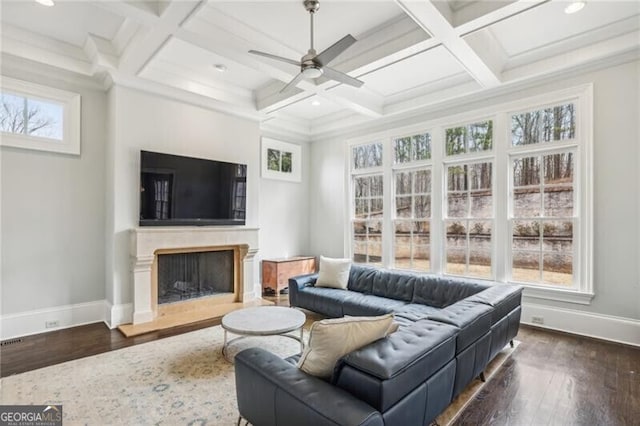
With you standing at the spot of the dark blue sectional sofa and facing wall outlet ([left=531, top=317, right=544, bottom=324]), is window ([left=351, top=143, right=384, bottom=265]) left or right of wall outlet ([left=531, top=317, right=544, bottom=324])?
left

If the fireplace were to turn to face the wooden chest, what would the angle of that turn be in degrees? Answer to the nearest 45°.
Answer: approximately 45° to its left

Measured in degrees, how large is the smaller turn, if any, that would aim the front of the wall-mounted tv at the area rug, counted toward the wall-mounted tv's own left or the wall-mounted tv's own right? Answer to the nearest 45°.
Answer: approximately 45° to the wall-mounted tv's own right

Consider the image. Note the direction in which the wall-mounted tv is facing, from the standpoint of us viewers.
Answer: facing the viewer and to the right of the viewer

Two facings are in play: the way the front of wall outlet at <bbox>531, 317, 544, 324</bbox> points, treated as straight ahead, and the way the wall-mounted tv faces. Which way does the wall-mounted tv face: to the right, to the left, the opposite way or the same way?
to the left

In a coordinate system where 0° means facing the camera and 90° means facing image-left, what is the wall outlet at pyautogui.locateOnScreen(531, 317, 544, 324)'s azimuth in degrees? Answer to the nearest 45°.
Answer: approximately 0°

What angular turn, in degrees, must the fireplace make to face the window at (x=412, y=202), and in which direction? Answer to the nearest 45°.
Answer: approximately 45° to its left

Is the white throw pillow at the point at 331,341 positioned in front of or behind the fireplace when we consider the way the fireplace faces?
in front

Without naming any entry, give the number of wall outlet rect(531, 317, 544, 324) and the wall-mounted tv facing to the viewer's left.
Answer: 0

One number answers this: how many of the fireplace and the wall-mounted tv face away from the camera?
0
